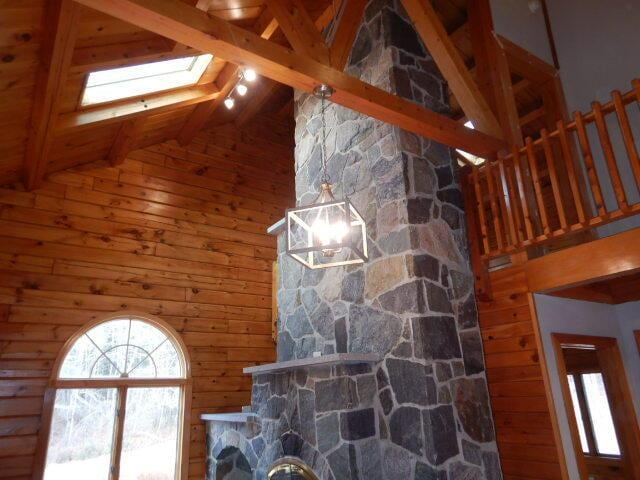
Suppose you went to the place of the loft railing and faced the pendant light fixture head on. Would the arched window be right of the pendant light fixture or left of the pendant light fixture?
right

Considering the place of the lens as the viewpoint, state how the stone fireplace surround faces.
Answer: facing the viewer and to the left of the viewer

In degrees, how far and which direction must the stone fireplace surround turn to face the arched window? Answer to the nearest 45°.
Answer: approximately 90° to its right

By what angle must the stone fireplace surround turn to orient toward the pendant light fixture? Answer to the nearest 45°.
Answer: approximately 45° to its left

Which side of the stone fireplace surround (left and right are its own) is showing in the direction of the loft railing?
left
